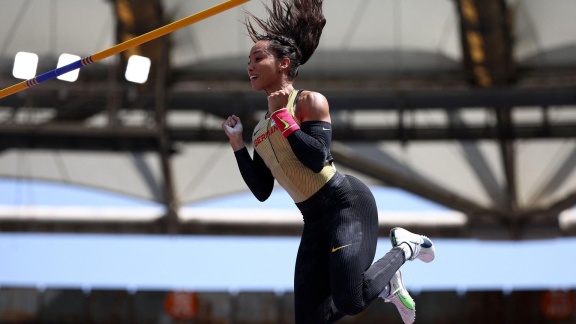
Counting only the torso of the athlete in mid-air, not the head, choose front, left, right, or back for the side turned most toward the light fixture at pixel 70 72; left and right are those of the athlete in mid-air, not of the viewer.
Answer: right

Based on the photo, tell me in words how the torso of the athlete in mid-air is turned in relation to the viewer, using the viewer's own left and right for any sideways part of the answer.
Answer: facing the viewer and to the left of the viewer
